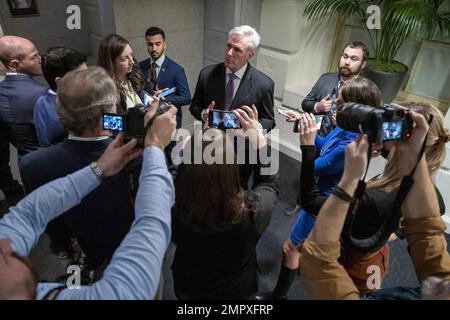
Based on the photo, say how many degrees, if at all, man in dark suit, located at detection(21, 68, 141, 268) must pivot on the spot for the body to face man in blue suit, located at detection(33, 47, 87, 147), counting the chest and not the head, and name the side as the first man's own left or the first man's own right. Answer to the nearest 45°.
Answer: approximately 45° to the first man's own left

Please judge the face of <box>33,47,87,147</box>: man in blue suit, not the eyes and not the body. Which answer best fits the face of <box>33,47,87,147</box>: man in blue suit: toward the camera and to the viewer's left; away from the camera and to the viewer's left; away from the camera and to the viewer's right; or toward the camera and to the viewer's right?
away from the camera and to the viewer's right

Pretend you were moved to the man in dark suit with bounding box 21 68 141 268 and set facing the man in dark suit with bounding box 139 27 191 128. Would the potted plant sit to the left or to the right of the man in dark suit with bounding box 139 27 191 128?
right

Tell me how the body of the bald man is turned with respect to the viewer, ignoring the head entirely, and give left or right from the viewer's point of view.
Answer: facing away from the viewer and to the right of the viewer

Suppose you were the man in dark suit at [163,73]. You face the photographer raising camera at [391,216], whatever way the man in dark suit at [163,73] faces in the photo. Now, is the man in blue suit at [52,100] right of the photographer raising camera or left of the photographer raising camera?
right

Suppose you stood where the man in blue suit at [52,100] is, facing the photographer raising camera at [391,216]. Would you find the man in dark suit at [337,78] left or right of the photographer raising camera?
left

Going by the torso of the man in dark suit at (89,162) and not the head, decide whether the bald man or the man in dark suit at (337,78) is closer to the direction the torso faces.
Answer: the man in dark suit

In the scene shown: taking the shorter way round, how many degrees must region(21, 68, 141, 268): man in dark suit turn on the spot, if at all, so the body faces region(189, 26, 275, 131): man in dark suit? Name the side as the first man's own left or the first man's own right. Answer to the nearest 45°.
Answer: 0° — they already face them

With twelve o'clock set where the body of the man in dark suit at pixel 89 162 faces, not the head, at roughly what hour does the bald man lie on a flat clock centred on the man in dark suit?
The bald man is roughly at 10 o'clock from the man in dark suit.

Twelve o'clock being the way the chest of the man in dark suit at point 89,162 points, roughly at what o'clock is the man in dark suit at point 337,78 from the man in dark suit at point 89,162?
the man in dark suit at point 337,78 is roughly at 1 o'clock from the man in dark suit at point 89,162.

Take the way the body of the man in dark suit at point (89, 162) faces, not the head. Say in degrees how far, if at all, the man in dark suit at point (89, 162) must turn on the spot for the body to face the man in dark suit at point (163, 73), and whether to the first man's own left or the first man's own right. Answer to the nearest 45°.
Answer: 0° — they already face them

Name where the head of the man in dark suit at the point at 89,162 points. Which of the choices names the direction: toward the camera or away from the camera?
away from the camera

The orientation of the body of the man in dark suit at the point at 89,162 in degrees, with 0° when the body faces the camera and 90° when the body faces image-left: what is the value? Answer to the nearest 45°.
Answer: approximately 225°
